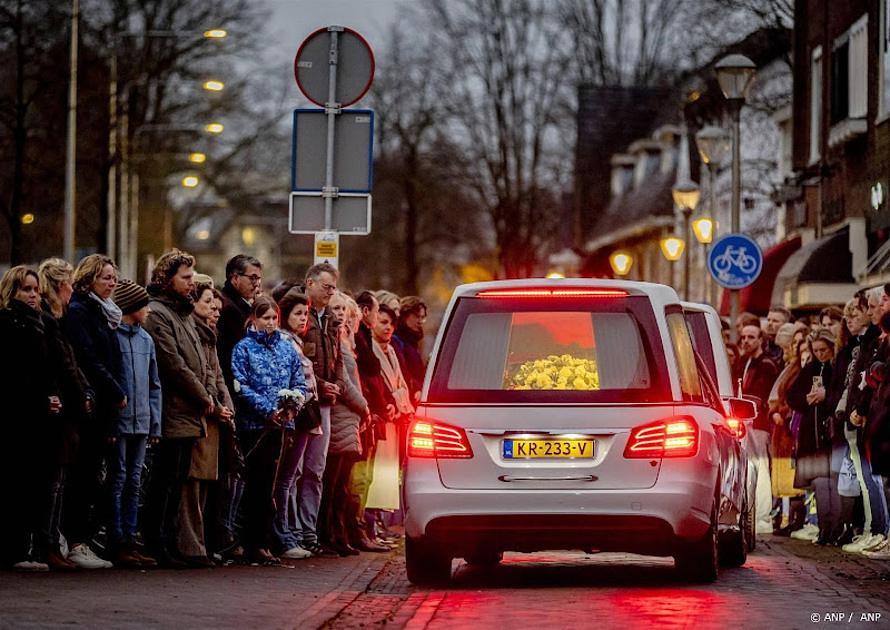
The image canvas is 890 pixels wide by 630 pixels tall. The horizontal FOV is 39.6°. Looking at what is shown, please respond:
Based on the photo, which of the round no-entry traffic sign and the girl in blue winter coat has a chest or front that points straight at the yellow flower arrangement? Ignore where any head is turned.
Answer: the girl in blue winter coat

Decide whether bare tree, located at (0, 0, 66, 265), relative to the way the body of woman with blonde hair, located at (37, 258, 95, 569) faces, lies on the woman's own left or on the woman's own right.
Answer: on the woman's own left

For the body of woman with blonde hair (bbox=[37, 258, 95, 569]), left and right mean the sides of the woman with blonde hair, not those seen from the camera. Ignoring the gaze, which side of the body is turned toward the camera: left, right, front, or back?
right

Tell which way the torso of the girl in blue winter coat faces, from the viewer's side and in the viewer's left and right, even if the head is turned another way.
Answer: facing the viewer and to the right of the viewer

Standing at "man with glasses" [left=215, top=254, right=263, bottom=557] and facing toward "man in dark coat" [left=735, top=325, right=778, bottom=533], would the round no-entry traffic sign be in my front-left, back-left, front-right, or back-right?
front-left

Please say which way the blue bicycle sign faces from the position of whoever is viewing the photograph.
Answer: facing the viewer

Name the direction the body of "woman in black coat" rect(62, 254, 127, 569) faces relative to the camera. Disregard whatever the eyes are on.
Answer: to the viewer's right

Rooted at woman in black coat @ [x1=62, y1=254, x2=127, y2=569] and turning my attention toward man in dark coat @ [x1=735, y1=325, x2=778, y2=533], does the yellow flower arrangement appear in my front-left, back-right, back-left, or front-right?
front-right

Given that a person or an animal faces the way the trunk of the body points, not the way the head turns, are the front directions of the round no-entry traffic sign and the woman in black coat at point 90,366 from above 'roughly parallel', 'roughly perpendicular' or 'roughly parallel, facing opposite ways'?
roughly perpendicular

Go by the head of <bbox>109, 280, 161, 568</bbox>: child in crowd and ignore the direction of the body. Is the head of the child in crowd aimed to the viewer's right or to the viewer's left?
to the viewer's right

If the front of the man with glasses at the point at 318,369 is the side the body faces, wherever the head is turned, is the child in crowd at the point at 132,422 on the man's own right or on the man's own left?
on the man's own right

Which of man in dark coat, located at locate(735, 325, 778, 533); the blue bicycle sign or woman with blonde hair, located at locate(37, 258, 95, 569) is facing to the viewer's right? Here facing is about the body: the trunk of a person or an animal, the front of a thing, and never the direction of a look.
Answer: the woman with blonde hair
